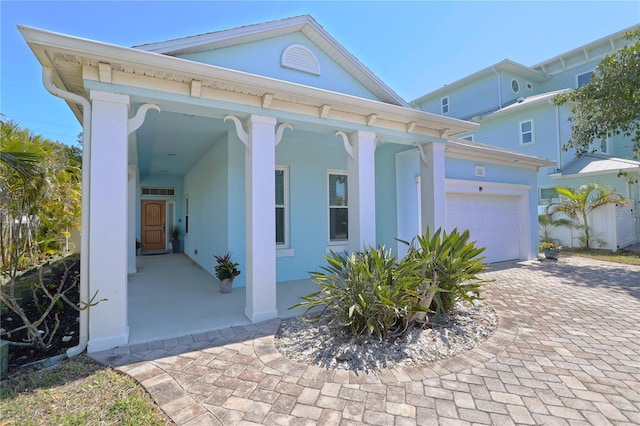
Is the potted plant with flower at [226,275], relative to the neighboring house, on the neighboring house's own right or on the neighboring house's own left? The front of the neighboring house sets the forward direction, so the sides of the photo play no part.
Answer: on the neighboring house's own right

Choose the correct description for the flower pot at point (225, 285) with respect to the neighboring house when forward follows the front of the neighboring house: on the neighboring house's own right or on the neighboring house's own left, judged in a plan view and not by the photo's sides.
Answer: on the neighboring house's own right

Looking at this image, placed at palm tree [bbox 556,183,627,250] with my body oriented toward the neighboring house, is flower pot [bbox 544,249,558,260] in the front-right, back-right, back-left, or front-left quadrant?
back-left

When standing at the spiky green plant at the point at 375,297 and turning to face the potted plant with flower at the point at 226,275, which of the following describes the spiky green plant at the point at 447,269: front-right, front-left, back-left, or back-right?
back-right

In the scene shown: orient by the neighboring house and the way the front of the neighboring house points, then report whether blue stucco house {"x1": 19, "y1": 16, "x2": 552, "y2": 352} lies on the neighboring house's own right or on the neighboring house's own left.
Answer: on the neighboring house's own right
